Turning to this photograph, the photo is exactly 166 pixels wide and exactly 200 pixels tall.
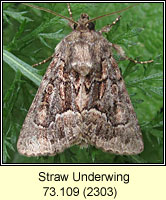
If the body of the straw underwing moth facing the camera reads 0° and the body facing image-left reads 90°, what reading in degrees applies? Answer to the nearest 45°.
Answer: approximately 180°
